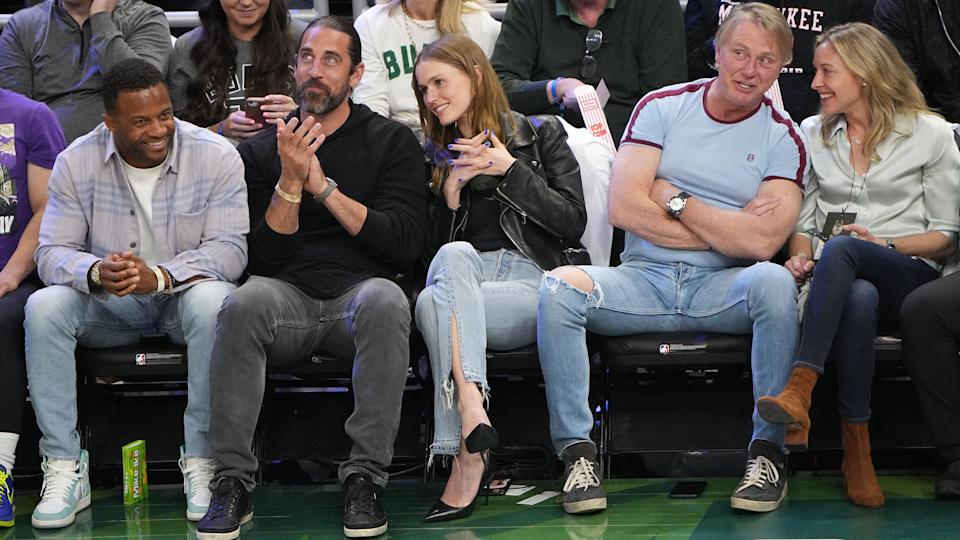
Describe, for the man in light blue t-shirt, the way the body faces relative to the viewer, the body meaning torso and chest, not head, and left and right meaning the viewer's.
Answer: facing the viewer

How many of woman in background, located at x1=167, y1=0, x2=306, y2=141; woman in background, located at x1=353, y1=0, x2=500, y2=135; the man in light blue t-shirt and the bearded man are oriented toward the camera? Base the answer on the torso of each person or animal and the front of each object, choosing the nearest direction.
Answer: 4

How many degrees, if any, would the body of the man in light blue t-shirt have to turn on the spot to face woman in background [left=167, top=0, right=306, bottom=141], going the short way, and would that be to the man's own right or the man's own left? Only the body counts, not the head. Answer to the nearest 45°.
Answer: approximately 90° to the man's own right

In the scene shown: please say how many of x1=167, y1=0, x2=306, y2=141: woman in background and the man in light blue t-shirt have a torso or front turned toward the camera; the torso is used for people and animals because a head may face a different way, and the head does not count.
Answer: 2

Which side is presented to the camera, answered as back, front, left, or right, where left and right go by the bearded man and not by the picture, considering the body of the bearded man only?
front

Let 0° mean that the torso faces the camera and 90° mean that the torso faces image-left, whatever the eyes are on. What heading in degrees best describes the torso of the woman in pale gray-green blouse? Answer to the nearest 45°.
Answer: approximately 45°

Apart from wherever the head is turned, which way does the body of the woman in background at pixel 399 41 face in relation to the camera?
toward the camera

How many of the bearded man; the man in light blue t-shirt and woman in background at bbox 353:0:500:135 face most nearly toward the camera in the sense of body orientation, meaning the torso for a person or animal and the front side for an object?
3

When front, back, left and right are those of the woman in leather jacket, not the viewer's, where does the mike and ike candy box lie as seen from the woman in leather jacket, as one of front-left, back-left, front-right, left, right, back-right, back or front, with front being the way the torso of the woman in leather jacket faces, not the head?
front-right

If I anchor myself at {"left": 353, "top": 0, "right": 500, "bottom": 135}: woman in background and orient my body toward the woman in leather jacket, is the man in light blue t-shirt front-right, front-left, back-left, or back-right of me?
front-left

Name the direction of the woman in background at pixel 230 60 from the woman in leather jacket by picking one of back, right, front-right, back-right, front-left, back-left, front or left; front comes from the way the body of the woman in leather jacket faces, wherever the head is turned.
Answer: right

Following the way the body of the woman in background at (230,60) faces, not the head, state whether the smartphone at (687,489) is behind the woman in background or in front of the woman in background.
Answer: in front
